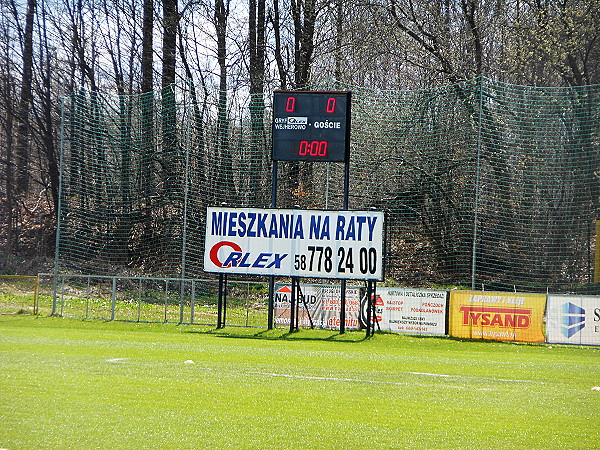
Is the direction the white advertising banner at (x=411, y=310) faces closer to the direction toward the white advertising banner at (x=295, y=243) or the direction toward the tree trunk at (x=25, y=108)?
the white advertising banner

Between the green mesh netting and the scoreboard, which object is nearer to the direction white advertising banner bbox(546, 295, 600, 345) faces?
the scoreboard

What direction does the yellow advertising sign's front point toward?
toward the camera

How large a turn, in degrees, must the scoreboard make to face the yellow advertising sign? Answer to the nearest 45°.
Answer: approximately 90° to its left

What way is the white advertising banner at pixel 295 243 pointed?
toward the camera

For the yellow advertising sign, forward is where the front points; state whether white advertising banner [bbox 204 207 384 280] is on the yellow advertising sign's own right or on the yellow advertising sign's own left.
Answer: on the yellow advertising sign's own right

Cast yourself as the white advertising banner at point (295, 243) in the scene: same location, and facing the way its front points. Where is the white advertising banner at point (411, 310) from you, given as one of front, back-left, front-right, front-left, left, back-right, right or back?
left

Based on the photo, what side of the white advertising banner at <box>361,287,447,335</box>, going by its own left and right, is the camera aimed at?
front
